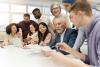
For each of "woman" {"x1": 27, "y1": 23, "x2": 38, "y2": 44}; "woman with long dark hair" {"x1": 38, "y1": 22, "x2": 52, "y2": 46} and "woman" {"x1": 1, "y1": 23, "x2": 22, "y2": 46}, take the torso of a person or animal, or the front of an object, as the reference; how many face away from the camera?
0

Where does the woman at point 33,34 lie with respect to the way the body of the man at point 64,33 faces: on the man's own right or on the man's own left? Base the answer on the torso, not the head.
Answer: on the man's own right

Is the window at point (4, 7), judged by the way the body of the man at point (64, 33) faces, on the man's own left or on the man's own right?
on the man's own right

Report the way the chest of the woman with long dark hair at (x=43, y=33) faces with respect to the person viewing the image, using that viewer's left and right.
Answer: facing the viewer and to the left of the viewer

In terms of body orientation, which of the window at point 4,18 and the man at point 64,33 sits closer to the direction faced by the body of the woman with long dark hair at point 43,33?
the man

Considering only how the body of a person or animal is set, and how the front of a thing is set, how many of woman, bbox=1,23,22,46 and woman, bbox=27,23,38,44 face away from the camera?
0

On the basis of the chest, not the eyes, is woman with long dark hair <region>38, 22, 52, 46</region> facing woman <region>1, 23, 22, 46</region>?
no

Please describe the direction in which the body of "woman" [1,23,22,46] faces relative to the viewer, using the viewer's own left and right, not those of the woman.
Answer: facing the viewer and to the right of the viewer

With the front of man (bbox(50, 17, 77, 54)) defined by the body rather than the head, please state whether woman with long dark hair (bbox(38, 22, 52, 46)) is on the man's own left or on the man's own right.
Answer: on the man's own right

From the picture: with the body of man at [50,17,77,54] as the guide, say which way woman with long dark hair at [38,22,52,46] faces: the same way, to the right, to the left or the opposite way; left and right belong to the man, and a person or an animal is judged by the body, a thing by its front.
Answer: the same way

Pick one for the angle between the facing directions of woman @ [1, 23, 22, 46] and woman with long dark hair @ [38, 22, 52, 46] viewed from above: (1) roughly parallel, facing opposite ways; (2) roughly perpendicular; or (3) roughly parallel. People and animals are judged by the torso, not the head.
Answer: roughly perpendicular

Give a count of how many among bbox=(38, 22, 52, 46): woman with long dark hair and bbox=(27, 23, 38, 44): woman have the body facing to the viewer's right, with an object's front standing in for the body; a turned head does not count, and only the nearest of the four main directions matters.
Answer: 0

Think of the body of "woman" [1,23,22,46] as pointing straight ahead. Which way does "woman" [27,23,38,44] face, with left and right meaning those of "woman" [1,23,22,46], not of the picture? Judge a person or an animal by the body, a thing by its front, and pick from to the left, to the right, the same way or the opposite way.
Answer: to the right
